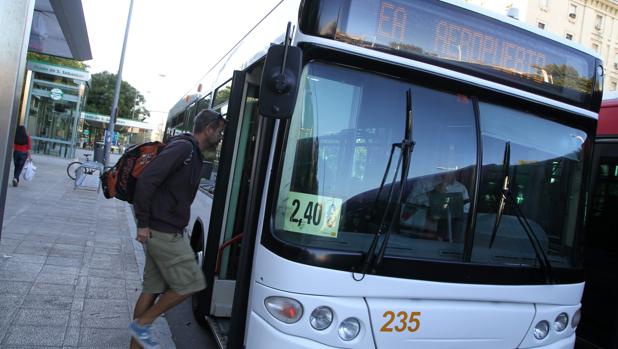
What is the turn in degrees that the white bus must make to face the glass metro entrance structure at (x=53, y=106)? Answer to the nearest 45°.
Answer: approximately 180°

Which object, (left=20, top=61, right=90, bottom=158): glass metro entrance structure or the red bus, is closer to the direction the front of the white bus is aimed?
the red bus

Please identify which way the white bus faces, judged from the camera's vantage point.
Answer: facing the viewer and to the right of the viewer

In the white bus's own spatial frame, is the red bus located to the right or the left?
on its left

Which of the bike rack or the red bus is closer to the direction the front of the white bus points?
the red bus
